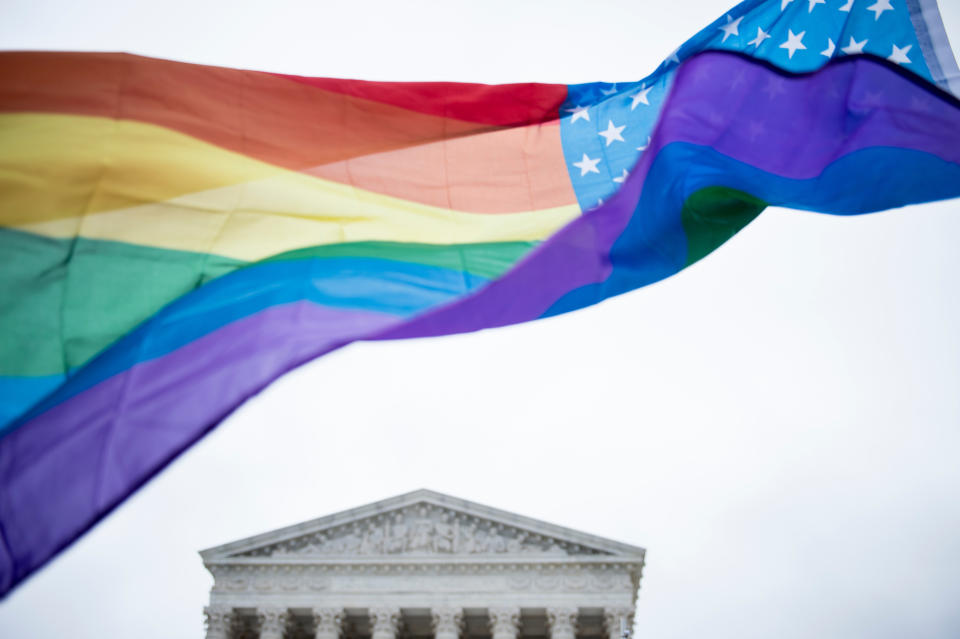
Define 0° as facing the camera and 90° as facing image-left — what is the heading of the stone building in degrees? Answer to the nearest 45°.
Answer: approximately 0°

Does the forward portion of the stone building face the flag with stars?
yes

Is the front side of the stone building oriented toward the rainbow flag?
yes
